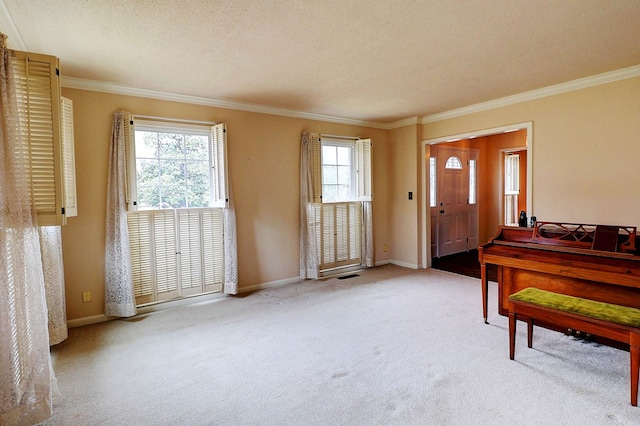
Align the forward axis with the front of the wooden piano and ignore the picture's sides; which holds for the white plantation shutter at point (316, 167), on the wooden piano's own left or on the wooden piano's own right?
on the wooden piano's own right

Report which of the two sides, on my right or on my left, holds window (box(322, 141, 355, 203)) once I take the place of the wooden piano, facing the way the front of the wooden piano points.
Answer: on my right

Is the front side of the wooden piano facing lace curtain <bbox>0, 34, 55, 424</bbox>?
yes

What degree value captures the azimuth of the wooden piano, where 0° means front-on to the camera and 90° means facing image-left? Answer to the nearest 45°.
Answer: approximately 45°

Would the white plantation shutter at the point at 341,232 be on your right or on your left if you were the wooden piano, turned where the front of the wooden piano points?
on your right

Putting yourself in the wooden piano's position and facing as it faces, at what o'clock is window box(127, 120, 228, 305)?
The window is roughly at 1 o'clock from the wooden piano.

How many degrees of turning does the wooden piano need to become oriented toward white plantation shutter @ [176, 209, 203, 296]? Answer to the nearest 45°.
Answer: approximately 45° to its right

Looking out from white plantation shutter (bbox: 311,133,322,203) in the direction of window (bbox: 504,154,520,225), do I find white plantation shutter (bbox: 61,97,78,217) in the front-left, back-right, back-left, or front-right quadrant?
back-right

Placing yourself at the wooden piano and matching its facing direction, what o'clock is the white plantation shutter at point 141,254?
The white plantation shutter is roughly at 1 o'clock from the wooden piano.

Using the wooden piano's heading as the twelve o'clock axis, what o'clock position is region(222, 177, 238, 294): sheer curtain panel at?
The sheer curtain panel is roughly at 1 o'clock from the wooden piano.

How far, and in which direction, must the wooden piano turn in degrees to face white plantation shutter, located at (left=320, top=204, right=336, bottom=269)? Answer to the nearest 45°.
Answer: approximately 45° to its right

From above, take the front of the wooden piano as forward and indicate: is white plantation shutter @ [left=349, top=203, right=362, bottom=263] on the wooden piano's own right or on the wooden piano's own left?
on the wooden piano's own right
